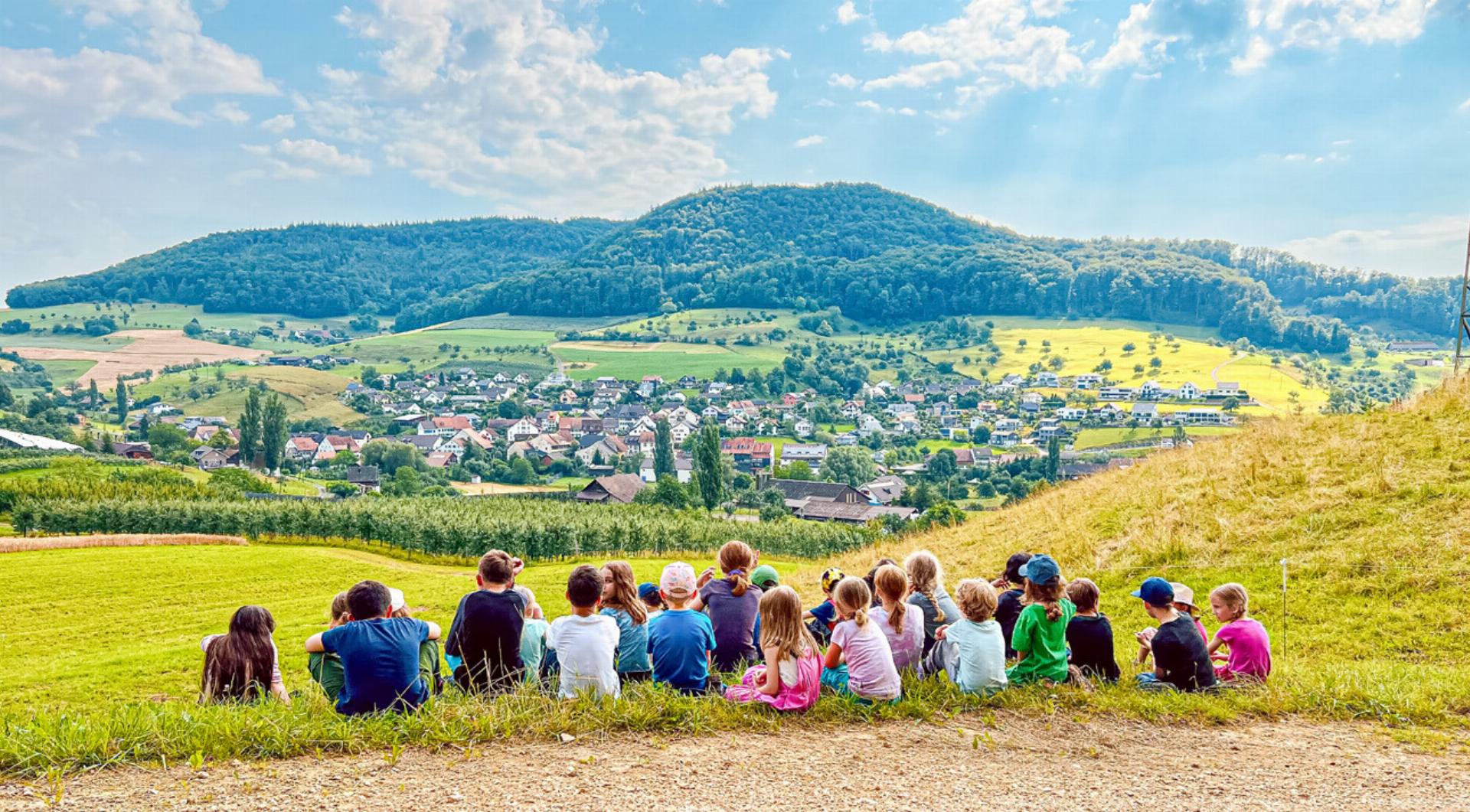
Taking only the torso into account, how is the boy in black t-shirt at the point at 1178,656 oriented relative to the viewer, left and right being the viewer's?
facing away from the viewer and to the left of the viewer

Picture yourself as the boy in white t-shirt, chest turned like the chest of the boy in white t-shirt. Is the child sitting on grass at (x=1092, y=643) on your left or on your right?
on your right

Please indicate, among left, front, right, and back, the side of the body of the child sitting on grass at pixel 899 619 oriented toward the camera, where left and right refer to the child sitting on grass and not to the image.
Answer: back

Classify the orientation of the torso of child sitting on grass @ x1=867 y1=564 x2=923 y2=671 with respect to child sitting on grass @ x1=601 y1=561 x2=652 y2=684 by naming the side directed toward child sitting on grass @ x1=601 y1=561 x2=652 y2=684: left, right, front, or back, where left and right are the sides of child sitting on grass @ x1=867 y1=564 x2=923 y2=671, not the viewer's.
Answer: left

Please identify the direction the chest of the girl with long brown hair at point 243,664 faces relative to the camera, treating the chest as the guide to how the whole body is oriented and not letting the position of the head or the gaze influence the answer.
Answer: away from the camera

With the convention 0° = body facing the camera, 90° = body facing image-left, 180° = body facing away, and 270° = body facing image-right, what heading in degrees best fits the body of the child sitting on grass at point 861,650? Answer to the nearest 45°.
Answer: approximately 135°

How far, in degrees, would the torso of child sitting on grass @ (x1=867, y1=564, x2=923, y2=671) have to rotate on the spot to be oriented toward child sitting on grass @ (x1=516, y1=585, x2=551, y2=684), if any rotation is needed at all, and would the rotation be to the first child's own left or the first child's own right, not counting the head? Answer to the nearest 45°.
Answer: approximately 90° to the first child's own left

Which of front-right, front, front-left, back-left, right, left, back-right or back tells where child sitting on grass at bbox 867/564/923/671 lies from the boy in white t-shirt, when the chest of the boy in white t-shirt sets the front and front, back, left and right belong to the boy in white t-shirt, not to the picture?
right

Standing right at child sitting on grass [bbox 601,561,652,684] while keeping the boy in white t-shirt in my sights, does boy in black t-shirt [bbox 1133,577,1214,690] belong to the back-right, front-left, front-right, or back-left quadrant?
back-left

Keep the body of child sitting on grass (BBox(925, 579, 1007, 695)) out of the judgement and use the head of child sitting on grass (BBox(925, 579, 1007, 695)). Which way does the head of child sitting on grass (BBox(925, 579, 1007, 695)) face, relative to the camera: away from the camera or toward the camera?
away from the camera

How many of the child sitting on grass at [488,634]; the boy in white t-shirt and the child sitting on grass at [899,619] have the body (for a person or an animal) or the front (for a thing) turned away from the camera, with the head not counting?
3

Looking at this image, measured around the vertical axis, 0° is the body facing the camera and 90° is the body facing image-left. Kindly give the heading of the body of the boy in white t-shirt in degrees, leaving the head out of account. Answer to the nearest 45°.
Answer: approximately 180°

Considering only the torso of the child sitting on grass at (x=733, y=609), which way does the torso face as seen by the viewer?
away from the camera
